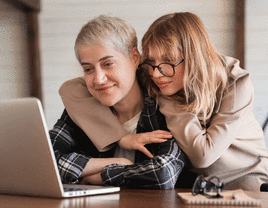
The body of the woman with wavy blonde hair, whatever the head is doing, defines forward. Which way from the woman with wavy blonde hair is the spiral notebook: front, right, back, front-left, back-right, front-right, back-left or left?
front-left

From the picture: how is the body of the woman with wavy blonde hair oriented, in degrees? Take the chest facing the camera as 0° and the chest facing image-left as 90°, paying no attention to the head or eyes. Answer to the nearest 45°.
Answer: approximately 45°

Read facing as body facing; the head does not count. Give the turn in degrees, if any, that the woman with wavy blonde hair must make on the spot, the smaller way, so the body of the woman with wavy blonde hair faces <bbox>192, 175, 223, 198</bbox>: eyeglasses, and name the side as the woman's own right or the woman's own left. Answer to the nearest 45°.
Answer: approximately 45° to the woman's own left

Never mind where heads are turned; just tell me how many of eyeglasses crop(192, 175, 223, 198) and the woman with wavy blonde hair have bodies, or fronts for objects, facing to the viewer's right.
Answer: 0

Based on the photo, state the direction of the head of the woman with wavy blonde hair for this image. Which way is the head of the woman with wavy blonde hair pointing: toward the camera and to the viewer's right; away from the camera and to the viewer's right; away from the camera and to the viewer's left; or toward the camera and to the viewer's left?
toward the camera and to the viewer's left

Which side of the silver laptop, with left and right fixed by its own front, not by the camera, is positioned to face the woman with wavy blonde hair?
front
